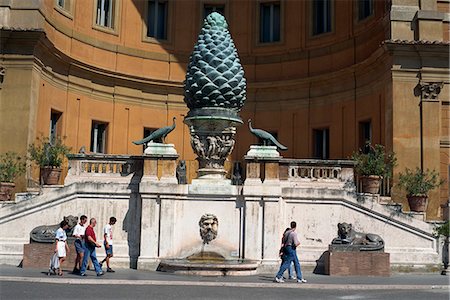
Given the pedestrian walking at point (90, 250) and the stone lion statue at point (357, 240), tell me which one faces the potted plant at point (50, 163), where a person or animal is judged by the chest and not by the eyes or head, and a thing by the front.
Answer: the stone lion statue

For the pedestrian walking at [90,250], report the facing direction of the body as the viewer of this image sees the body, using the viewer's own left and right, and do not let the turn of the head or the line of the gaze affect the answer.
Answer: facing to the right of the viewer

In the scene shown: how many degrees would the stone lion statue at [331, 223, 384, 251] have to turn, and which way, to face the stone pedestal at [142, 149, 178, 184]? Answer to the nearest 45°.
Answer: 0° — it already faces it

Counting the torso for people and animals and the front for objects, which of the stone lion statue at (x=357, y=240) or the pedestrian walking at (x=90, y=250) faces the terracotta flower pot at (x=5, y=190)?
the stone lion statue

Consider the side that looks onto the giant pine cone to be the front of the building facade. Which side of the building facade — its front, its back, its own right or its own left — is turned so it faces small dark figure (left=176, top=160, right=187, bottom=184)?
front

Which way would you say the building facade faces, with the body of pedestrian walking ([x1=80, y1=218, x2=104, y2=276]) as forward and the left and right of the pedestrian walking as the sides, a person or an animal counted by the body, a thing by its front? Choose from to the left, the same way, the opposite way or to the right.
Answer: to the right

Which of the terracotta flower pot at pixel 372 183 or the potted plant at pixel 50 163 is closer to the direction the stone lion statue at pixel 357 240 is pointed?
the potted plant

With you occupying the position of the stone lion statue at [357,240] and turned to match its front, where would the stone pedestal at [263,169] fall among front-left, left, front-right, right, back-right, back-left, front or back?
front

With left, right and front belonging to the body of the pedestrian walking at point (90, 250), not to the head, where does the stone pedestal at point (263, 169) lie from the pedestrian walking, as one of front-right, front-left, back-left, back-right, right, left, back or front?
front

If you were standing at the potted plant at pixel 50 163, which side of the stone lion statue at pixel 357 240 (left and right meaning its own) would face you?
front

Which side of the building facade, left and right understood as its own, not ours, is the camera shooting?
front

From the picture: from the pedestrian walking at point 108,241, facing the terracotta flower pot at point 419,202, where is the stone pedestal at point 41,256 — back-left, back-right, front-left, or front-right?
back-left

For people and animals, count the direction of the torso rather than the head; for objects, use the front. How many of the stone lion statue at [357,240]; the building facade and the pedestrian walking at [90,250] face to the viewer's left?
1

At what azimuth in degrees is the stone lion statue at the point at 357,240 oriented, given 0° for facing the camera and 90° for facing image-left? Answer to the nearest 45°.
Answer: approximately 90°

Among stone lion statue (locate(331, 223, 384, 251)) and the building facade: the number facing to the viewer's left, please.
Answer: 1
